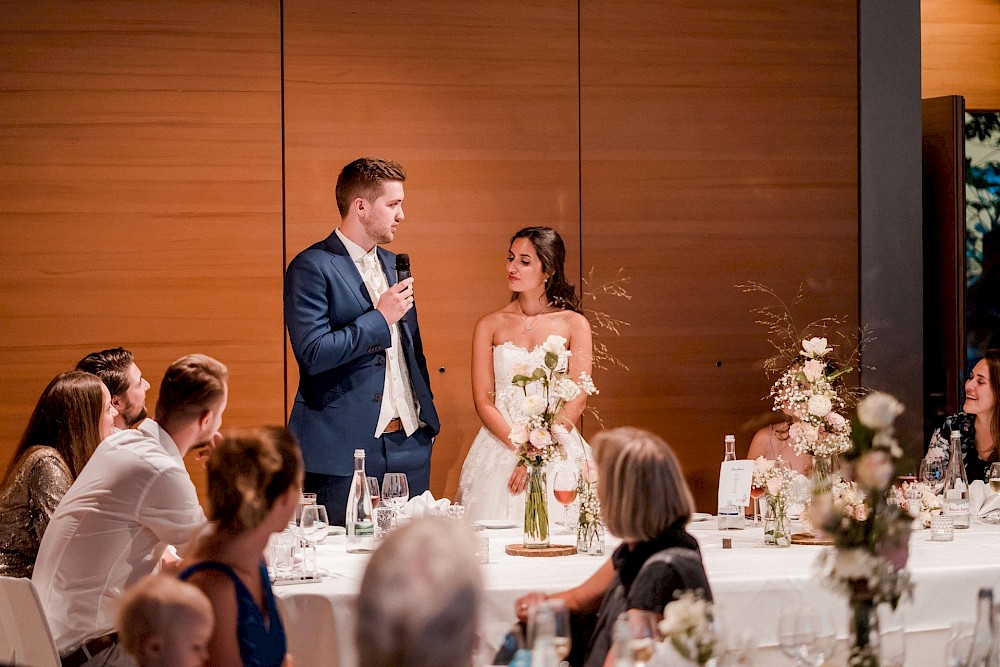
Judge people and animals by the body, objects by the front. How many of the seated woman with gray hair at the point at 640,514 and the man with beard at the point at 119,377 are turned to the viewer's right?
1

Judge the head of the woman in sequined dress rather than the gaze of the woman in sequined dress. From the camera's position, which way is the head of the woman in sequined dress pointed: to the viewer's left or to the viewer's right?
to the viewer's right

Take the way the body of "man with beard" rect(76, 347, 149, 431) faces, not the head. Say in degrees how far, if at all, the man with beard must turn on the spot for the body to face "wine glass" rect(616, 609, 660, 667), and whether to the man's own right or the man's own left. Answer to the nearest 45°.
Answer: approximately 90° to the man's own right

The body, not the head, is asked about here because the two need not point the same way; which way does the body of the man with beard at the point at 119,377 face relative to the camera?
to the viewer's right

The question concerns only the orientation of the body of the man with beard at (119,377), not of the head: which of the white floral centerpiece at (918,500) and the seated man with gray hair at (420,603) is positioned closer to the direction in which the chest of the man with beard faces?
the white floral centerpiece

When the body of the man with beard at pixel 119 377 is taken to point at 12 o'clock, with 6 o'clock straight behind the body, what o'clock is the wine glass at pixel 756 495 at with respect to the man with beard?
The wine glass is roughly at 1 o'clock from the man with beard.

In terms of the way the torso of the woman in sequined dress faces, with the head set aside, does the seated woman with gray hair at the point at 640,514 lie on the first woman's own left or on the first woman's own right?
on the first woman's own right

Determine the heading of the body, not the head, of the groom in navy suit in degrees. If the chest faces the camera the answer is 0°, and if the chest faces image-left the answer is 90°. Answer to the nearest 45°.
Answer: approximately 315°

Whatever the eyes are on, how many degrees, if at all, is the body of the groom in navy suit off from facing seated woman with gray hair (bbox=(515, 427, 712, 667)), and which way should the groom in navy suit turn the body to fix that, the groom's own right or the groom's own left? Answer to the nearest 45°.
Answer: approximately 45° to the groom's own right

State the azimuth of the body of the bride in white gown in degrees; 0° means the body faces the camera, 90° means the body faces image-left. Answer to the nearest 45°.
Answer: approximately 0°

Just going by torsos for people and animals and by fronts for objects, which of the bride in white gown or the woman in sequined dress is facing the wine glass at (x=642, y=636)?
the bride in white gown

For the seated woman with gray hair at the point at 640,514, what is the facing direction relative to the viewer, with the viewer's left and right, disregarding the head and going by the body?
facing away from the viewer and to the left of the viewer

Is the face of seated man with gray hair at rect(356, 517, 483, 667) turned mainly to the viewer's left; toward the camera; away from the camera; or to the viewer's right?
away from the camera

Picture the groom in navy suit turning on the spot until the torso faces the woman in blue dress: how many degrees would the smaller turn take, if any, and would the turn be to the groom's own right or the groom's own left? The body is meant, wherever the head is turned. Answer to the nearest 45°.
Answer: approximately 45° to the groom's own right

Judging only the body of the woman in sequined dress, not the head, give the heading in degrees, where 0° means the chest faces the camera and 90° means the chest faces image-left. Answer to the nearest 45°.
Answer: approximately 225°
